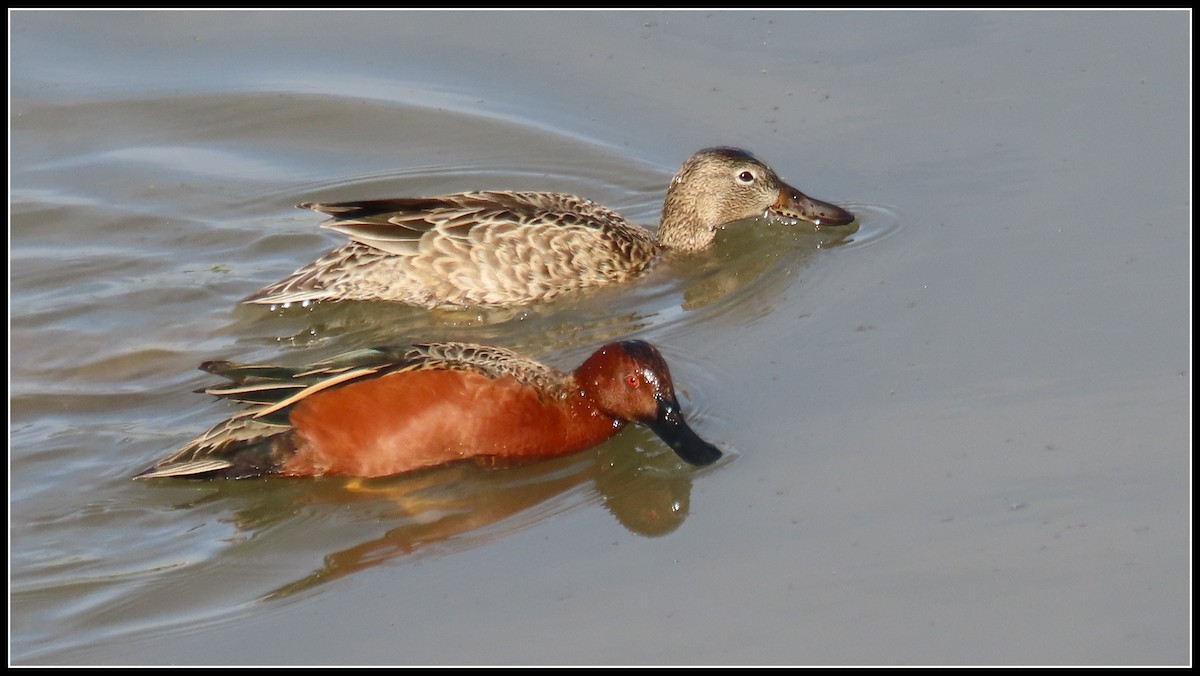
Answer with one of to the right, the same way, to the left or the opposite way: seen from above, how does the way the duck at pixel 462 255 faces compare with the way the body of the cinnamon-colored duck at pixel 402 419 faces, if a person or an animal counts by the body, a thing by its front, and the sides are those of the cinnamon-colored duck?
the same way

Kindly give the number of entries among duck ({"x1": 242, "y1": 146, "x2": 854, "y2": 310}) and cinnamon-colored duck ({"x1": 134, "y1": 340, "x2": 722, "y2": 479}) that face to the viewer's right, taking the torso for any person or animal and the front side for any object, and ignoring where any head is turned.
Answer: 2

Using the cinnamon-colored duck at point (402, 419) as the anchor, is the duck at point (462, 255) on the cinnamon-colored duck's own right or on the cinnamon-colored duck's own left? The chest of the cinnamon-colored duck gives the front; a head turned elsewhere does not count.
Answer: on the cinnamon-colored duck's own left

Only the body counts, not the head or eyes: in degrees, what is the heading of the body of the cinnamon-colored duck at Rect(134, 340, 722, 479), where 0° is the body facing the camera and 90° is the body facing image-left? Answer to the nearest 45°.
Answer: approximately 270°

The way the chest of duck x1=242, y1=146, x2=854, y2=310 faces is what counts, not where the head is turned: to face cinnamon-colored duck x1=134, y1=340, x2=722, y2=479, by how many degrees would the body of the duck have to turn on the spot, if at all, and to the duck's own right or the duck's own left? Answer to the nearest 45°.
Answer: approximately 90° to the duck's own right

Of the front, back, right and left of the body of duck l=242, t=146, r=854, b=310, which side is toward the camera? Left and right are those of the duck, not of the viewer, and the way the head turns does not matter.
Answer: right
